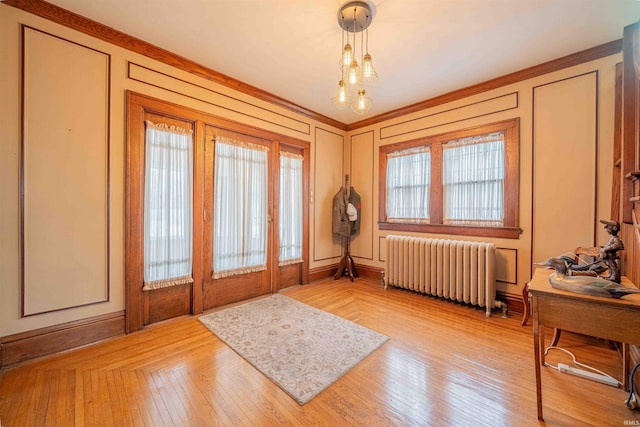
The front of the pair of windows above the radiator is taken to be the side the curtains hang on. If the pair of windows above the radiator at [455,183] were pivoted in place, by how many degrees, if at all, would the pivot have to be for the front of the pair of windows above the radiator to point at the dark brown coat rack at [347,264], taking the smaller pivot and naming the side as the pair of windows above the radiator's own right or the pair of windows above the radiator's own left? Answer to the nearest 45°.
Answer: approximately 45° to the pair of windows above the radiator's own right

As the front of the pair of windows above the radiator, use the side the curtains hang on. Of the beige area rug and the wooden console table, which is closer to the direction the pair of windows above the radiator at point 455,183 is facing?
the beige area rug

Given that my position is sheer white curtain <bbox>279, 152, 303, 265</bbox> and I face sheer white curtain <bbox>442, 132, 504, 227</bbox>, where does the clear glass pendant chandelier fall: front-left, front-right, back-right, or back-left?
front-right

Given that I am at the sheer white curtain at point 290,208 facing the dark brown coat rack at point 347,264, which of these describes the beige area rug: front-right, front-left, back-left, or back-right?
back-right

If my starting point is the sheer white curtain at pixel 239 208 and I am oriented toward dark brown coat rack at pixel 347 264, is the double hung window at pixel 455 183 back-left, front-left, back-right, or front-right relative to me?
front-right

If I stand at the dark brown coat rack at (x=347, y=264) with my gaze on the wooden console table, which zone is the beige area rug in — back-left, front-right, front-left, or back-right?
front-right

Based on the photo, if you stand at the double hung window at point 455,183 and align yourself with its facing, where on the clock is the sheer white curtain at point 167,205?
The sheer white curtain is roughly at 12 o'clock from the double hung window.

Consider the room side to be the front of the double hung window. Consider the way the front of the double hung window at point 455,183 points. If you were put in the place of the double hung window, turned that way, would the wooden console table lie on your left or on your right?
on your left

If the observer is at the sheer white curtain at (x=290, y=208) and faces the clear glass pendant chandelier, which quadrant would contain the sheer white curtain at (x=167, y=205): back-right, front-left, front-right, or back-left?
front-right

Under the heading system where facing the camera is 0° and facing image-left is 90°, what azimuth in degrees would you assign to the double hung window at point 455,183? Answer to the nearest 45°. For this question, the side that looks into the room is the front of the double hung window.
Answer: approximately 45°

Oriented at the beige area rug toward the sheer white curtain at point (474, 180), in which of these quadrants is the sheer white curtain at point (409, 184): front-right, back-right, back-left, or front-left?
front-left

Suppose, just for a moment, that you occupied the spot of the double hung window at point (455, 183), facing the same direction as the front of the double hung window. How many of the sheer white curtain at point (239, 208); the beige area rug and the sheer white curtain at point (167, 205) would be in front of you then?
3

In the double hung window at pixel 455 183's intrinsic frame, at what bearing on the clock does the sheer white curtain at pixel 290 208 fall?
The sheer white curtain is roughly at 1 o'clock from the double hung window.

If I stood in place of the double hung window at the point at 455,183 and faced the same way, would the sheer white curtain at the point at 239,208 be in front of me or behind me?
in front

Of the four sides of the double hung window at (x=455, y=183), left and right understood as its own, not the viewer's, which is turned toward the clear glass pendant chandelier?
front
